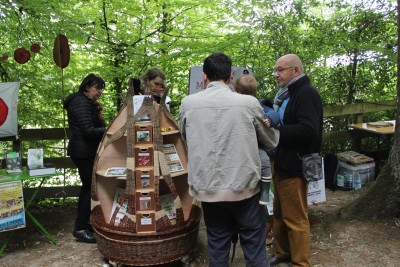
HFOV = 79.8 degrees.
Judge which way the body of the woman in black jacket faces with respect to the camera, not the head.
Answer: to the viewer's right

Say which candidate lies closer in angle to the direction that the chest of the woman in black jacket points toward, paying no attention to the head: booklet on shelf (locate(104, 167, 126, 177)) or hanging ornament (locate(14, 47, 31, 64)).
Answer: the booklet on shelf

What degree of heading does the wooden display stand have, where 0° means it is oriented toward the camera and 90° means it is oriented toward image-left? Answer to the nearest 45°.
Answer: approximately 0°

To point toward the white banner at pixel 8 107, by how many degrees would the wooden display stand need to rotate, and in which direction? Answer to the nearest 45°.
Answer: approximately 135° to its right

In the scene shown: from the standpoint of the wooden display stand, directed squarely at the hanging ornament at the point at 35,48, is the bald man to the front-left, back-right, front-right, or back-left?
back-right

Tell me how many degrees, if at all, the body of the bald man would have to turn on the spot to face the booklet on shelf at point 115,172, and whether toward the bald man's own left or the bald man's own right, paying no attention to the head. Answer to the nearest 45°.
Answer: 0° — they already face it

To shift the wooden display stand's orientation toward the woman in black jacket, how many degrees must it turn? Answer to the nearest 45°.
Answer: approximately 135° to its right

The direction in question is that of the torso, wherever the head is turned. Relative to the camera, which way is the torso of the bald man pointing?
to the viewer's left
